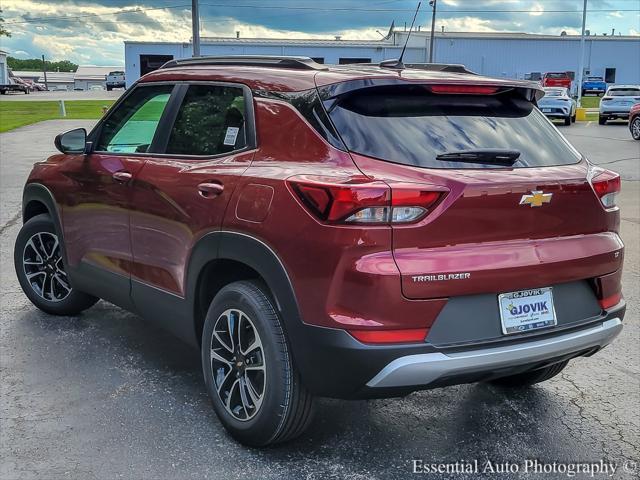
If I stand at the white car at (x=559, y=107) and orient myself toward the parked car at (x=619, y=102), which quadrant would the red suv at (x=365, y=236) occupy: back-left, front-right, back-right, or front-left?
back-right

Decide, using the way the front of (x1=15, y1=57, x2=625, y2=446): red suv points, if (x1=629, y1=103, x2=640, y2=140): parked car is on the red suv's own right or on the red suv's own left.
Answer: on the red suv's own right

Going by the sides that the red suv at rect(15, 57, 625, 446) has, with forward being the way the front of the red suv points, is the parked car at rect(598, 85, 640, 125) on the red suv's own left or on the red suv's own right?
on the red suv's own right

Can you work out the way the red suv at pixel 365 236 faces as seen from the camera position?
facing away from the viewer and to the left of the viewer

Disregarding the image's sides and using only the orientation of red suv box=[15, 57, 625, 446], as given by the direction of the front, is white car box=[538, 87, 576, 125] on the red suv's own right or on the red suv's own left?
on the red suv's own right
